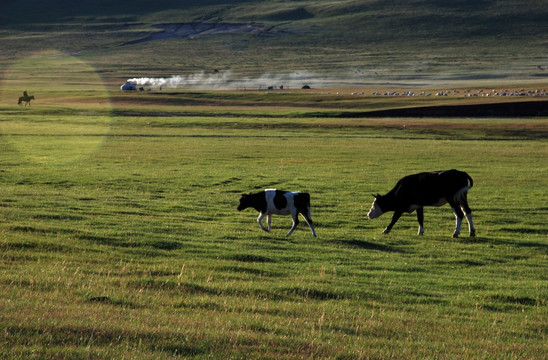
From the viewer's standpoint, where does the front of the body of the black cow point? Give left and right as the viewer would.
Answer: facing to the left of the viewer

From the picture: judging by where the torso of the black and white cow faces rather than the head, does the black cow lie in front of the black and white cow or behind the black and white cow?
behind

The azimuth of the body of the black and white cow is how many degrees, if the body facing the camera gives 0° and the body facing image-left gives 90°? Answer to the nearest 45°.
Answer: approximately 90°

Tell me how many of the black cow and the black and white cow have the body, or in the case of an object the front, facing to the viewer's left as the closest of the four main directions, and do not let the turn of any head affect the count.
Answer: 2

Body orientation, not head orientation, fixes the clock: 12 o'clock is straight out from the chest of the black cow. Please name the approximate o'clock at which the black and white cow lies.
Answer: The black and white cow is roughly at 11 o'clock from the black cow.
